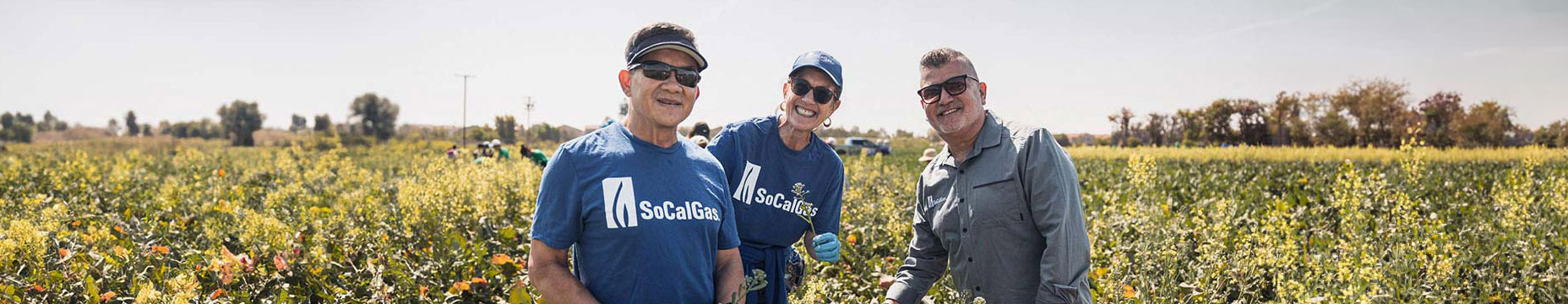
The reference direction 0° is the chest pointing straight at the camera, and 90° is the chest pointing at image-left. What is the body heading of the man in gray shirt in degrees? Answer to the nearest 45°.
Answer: approximately 45°

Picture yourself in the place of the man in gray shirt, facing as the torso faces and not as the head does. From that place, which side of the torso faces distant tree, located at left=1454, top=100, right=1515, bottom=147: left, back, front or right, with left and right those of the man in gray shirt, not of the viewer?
back
